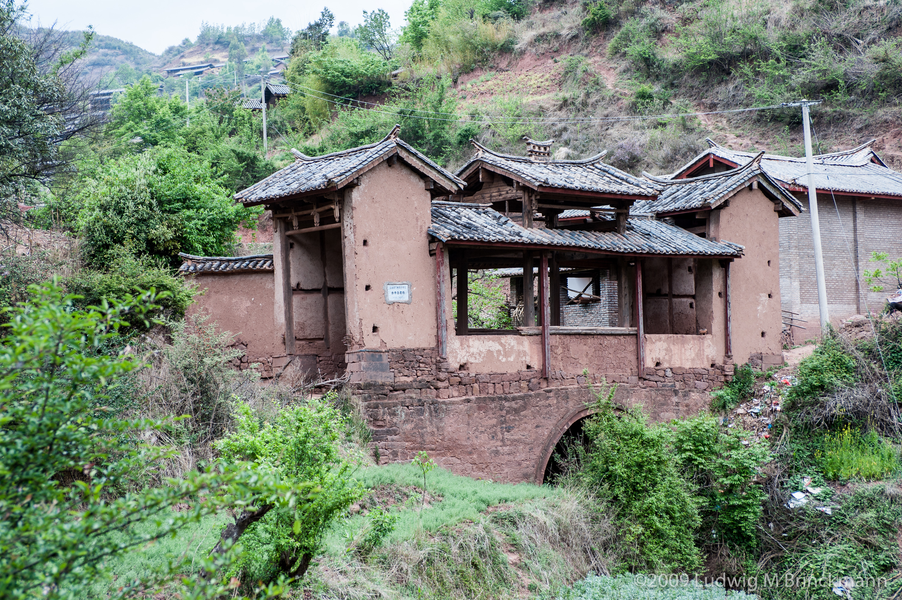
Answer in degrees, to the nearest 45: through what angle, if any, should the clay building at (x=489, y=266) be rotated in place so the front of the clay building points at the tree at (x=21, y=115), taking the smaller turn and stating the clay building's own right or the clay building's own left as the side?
approximately 90° to the clay building's own right

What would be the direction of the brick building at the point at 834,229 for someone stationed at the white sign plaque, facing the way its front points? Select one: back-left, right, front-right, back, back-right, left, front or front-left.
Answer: back-left

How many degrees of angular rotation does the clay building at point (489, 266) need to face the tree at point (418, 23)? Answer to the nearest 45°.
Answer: approximately 180°

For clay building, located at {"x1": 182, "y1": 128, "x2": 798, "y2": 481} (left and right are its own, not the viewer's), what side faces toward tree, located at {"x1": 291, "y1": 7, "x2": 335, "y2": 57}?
back

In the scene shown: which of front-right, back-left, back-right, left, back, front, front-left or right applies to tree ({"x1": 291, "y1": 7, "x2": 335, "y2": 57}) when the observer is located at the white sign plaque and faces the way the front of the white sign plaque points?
back

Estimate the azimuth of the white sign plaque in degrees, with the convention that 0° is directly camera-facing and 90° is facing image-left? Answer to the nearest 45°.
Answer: approximately 0°

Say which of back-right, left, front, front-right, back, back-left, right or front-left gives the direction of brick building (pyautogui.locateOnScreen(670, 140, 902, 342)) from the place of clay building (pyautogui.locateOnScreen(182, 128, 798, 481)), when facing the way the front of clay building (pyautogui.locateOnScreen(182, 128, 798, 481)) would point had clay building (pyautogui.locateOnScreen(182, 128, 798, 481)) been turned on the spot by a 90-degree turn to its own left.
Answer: front-left

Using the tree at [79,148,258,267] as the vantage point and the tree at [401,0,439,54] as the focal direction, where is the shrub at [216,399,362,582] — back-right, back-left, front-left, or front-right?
back-right

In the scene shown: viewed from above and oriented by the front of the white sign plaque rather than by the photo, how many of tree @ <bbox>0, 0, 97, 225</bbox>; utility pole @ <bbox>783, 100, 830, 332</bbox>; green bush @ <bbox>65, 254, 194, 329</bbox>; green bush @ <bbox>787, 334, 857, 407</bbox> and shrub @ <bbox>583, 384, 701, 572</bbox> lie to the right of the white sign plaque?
2

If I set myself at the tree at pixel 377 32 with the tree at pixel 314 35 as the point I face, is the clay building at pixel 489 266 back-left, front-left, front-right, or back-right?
back-left

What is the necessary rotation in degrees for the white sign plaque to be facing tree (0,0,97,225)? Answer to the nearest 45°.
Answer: approximately 90° to its right

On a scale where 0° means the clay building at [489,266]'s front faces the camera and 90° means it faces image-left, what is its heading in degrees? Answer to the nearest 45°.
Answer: approximately 0°

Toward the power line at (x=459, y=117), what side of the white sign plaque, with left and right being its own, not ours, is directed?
back

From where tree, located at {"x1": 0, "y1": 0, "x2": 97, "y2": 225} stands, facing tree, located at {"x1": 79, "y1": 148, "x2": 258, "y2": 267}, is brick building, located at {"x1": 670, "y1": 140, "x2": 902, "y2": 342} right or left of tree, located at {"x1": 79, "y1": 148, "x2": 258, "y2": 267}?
right
